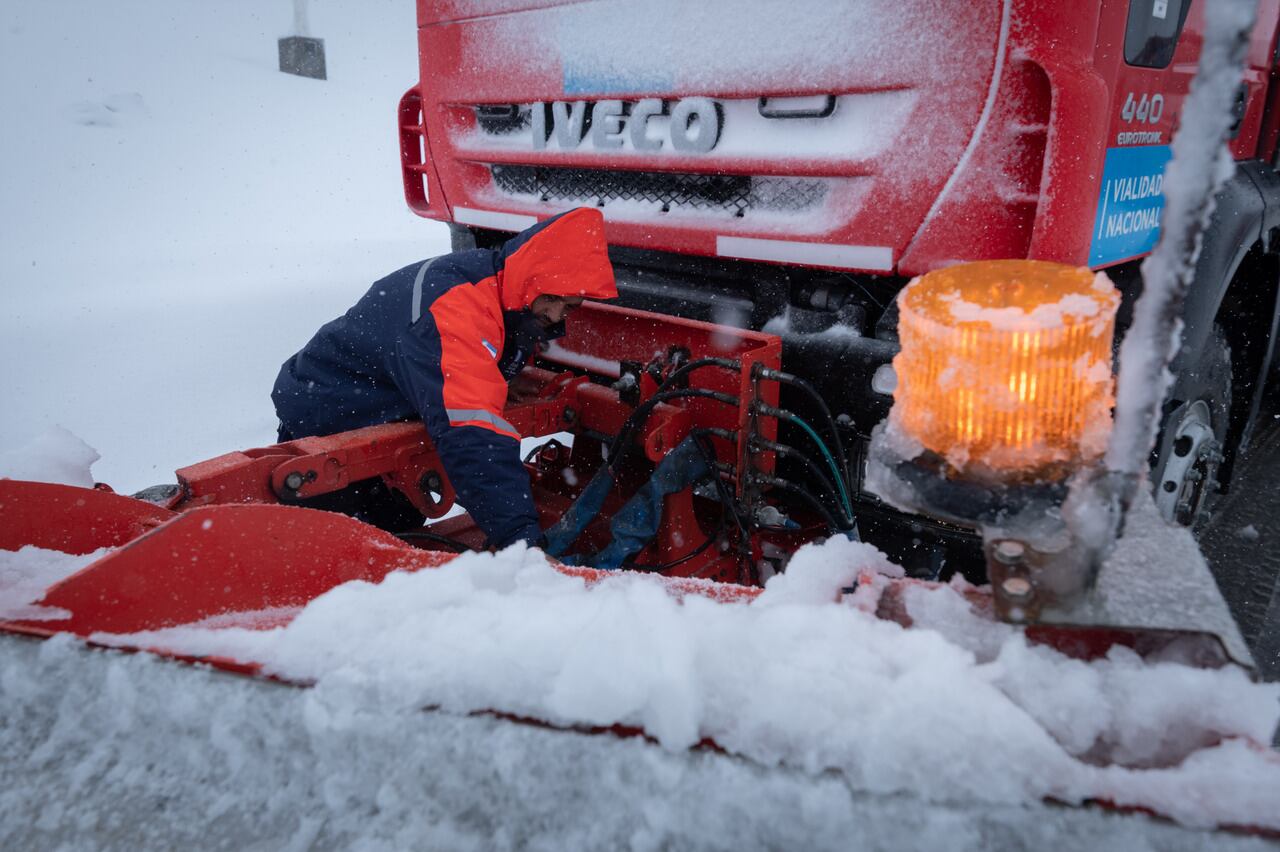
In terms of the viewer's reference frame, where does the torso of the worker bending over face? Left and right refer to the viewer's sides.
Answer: facing to the right of the viewer

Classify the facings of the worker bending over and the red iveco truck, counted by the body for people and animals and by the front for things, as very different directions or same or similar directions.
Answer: very different directions

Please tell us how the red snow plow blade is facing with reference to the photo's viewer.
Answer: facing the viewer and to the left of the viewer

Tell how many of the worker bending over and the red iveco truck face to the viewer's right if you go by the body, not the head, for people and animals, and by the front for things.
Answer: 1

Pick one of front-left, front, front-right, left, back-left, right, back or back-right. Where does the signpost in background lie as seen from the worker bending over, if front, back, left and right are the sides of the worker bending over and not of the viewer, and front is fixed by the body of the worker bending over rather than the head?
left

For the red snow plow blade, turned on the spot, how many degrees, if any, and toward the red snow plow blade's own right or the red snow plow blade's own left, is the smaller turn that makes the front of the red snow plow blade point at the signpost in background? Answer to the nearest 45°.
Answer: approximately 135° to the red snow plow blade's own right

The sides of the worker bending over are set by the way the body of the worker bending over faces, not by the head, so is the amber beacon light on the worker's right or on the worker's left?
on the worker's right
